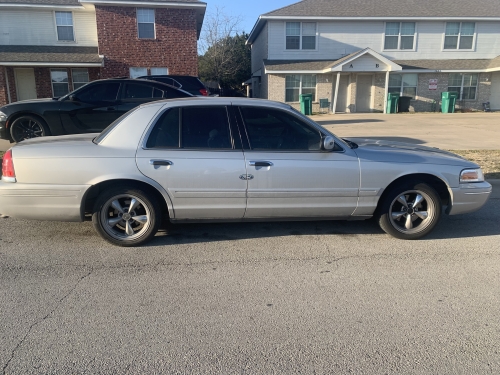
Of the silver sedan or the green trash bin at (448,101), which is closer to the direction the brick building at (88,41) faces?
the silver sedan

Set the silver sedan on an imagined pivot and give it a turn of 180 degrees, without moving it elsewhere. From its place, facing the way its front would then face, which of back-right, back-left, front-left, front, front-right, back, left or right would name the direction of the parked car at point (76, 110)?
front-right

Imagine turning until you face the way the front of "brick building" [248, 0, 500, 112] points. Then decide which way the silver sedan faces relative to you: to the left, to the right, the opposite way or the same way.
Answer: to the left

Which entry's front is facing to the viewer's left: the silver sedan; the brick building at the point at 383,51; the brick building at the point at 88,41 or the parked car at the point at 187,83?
the parked car

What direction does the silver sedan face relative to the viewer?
to the viewer's right

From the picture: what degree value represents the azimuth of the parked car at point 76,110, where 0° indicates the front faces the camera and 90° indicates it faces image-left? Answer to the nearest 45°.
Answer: approximately 90°

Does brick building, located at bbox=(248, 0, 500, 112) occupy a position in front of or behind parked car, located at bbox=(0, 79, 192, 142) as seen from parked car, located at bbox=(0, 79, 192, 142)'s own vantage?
behind

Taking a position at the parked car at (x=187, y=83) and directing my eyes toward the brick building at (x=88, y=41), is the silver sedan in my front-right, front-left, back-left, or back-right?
back-left

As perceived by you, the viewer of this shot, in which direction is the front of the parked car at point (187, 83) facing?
facing to the left of the viewer

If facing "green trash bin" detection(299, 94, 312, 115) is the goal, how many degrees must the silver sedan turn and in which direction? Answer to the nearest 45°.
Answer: approximately 90° to its left
